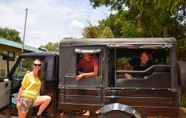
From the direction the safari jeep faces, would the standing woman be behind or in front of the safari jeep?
in front

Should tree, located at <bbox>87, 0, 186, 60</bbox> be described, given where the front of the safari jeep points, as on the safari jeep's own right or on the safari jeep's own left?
on the safari jeep's own right

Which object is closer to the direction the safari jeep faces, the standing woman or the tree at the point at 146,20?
the standing woman

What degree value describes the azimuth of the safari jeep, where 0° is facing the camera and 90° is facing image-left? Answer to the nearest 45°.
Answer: approximately 90°

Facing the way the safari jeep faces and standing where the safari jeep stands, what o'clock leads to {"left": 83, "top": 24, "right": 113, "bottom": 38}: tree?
The tree is roughly at 3 o'clock from the safari jeep.

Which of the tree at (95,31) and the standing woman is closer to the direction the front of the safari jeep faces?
the standing woman
